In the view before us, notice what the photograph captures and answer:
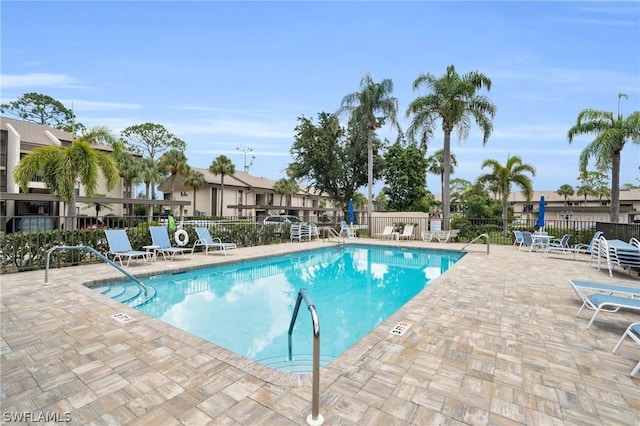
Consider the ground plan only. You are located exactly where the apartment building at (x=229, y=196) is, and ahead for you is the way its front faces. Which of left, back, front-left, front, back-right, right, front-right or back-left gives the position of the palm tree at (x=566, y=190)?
front-left

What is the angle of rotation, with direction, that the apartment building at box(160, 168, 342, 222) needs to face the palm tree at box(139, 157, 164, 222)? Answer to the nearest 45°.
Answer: approximately 90° to its right

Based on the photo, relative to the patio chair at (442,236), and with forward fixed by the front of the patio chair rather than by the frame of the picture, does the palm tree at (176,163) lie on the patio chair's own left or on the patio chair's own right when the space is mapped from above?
on the patio chair's own right

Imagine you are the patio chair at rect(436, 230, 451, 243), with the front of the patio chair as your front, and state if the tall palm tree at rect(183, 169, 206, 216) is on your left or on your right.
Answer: on your right

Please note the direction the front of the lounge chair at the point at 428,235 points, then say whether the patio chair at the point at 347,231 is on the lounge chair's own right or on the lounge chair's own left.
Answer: on the lounge chair's own right

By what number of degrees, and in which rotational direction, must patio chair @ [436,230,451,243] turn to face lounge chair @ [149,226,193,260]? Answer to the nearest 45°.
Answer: approximately 45° to its right

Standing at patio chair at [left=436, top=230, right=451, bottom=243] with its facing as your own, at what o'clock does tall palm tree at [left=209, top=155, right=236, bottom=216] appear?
The tall palm tree is roughly at 4 o'clock from the patio chair.

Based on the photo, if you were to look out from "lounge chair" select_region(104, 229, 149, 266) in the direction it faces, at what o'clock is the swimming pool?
The swimming pool is roughly at 12 o'clock from the lounge chair.

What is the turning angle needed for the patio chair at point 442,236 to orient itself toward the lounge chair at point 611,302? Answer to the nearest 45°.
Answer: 0° — it already faces it

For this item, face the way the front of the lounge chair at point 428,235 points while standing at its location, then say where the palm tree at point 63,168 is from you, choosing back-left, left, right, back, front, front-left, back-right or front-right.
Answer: front-right

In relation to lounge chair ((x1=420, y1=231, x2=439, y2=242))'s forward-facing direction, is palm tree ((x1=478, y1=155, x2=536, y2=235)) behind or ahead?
behind

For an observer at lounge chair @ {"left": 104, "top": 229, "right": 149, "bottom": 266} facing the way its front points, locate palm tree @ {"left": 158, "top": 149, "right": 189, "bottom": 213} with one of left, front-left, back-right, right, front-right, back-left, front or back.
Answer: back-left
